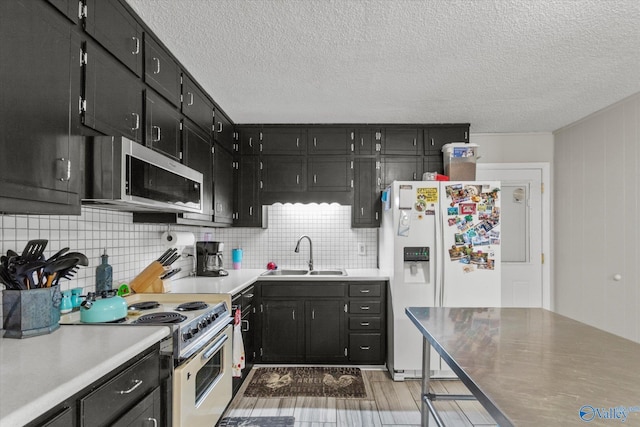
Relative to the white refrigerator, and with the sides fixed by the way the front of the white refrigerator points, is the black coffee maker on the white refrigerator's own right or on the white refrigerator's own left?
on the white refrigerator's own right

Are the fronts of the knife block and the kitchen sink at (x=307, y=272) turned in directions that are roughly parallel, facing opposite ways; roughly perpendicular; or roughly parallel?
roughly perpendicular

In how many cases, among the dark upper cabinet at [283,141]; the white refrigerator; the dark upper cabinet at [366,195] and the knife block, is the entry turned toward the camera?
3

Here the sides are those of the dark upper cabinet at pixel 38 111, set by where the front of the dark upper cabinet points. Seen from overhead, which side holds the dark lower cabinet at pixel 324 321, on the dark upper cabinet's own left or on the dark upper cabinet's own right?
on the dark upper cabinet's own left

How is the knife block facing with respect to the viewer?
to the viewer's right

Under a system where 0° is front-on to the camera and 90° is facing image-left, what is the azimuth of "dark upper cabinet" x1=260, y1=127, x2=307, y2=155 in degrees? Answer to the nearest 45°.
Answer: approximately 0°

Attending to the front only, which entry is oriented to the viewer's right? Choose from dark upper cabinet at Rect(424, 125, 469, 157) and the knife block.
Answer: the knife block

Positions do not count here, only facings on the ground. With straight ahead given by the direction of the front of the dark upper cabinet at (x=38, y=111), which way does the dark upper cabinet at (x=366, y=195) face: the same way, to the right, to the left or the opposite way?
to the right

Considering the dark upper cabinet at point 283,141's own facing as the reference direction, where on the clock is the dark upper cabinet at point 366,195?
the dark upper cabinet at point 366,195 is roughly at 9 o'clock from the dark upper cabinet at point 283,141.

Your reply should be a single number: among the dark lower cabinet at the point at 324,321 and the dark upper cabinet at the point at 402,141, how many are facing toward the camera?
2
